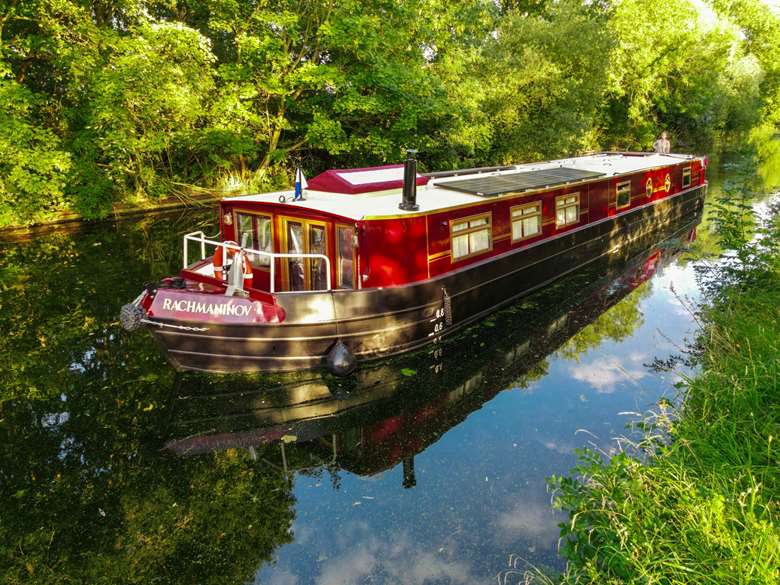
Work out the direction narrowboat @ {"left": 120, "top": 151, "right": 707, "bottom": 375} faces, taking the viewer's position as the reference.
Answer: facing the viewer and to the left of the viewer
